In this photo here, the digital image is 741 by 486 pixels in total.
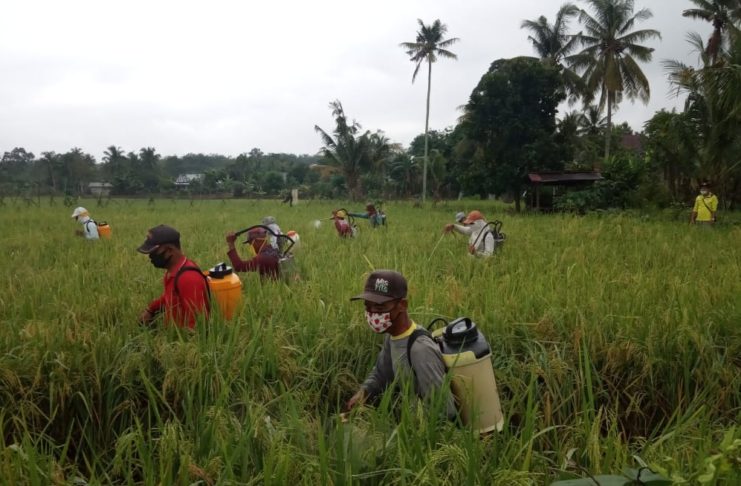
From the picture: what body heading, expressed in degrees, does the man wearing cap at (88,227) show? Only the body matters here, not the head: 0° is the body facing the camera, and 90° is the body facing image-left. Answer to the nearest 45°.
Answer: approximately 90°

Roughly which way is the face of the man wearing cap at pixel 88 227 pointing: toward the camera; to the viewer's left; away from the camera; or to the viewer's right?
to the viewer's left

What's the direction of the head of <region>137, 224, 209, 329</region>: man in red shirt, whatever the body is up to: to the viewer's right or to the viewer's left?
to the viewer's left

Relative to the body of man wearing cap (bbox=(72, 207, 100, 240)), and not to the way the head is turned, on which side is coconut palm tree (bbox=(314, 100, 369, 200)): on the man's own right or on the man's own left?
on the man's own right

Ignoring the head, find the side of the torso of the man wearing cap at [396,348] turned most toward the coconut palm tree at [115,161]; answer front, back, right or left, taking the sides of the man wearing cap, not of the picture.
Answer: right

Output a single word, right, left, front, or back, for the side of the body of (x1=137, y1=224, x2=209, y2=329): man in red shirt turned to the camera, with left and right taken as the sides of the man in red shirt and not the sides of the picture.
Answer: left

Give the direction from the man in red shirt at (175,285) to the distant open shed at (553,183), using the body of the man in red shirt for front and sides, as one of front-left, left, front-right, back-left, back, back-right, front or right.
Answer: back-right

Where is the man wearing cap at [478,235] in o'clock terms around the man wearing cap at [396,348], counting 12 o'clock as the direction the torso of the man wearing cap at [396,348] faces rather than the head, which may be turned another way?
the man wearing cap at [478,235] is roughly at 5 o'clock from the man wearing cap at [396,348].

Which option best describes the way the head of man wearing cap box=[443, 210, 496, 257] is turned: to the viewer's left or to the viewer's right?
to the viewer's left
